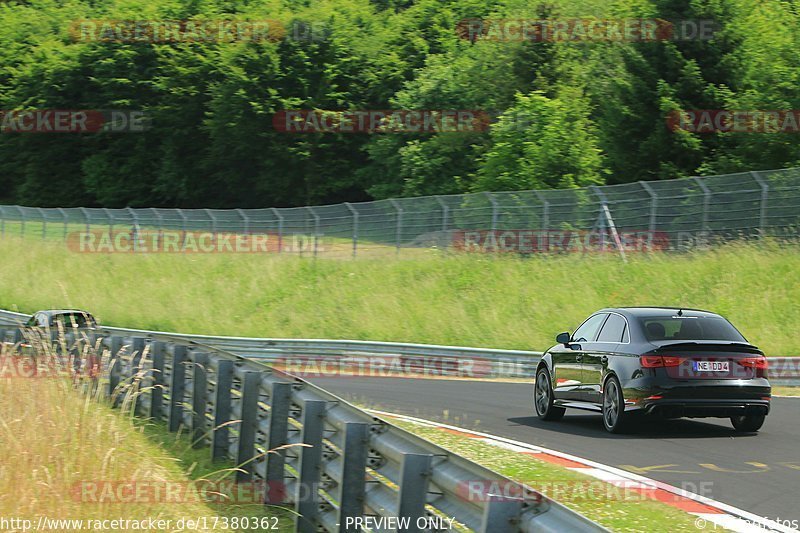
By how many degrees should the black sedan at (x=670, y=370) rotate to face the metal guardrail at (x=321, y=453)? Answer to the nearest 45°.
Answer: approximately 135° to its left

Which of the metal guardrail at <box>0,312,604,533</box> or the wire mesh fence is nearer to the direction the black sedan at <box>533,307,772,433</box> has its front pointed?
the wire mesh fence

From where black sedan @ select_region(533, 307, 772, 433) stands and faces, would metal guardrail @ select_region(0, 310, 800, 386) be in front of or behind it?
in front

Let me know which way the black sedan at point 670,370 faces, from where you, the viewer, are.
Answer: facing away from the viewer and to the left of the viewer

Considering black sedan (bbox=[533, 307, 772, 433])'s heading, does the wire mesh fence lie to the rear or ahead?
ahead
